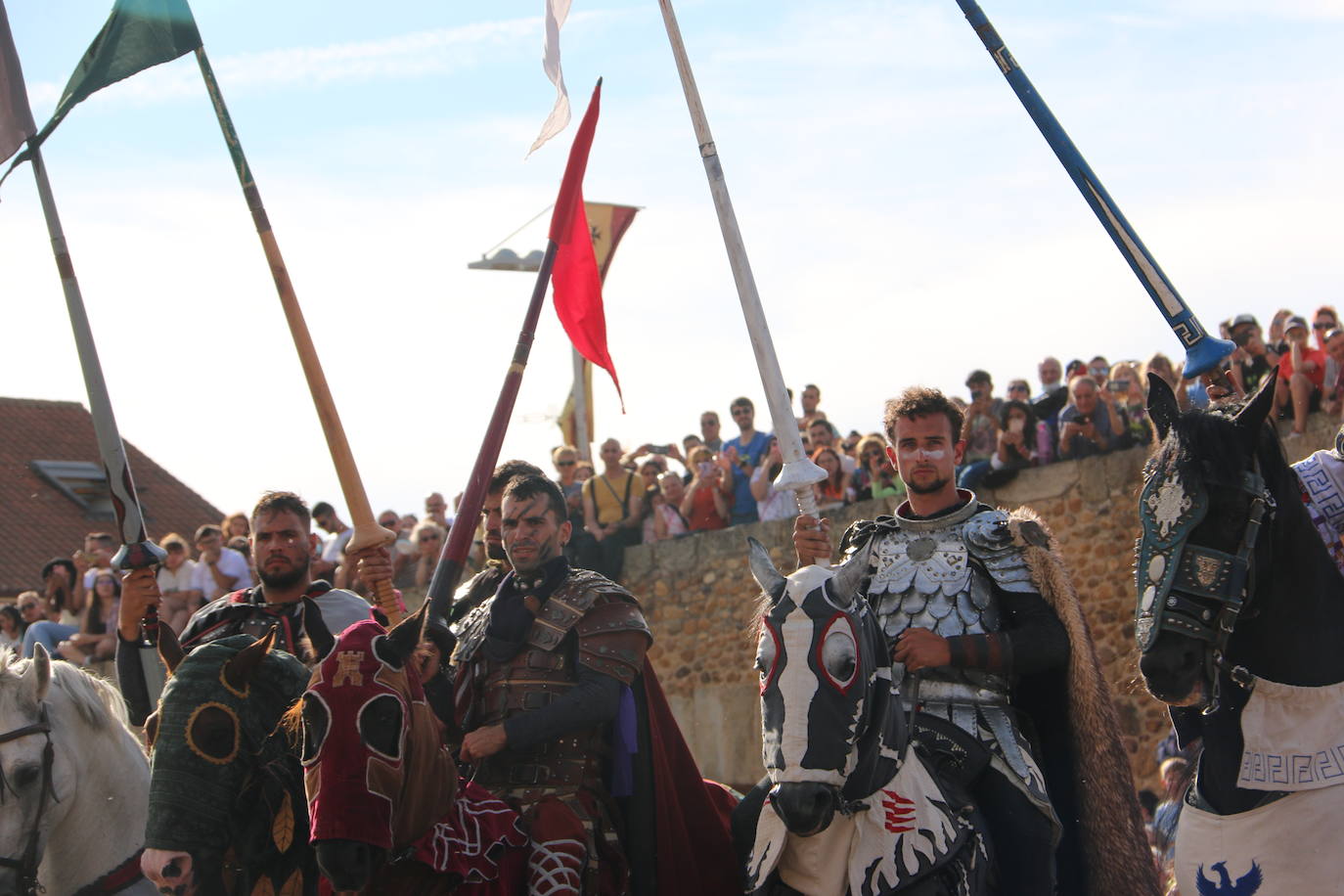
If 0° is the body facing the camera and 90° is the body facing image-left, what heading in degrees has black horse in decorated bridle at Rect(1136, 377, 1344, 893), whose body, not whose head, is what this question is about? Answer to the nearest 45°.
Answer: approximately 45°

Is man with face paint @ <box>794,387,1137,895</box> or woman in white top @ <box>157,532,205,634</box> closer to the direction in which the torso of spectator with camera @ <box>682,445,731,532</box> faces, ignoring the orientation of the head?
the man with face paint

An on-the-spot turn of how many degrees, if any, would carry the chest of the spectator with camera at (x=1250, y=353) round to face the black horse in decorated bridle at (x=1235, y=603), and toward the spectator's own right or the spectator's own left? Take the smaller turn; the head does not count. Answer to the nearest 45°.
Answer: approximately 45° to the spectator's own left

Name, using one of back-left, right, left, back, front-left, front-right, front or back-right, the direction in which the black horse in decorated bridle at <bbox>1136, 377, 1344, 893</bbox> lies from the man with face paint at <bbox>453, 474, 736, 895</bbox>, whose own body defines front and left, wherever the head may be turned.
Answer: left

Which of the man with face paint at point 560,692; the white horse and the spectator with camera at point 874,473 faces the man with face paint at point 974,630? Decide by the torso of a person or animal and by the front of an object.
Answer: the spectator with camera

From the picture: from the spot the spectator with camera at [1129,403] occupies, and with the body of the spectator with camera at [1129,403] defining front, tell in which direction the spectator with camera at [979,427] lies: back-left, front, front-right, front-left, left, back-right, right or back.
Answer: front-right

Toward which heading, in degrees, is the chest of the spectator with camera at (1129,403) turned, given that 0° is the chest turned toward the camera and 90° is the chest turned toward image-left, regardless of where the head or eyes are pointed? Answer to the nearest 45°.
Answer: approximately 45°

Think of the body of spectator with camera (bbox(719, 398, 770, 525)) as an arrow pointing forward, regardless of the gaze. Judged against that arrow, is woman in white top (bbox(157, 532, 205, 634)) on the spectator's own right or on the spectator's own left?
on the spectator's own right

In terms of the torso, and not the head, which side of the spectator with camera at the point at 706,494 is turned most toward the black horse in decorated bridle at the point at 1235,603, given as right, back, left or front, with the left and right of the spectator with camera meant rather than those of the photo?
front
